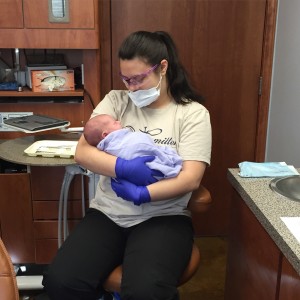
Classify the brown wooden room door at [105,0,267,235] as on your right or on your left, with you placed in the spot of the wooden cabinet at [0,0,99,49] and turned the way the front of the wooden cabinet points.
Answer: on your left

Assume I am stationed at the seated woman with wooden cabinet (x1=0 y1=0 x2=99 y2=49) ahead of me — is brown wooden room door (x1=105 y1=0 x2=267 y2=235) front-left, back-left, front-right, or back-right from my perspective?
front-right

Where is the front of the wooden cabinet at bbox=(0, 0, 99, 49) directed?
toward the camera

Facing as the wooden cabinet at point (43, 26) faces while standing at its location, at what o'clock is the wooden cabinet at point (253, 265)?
the wooden cabinet at point (253, 265) is roughly at 11 o'clock from the wooden cabinet at point (43, 26).

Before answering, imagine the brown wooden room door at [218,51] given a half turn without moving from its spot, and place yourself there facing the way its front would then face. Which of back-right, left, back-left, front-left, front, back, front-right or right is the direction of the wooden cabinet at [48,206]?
back-left

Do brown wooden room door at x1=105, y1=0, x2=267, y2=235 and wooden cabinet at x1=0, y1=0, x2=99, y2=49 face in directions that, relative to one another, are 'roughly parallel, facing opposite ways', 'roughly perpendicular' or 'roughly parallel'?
roughly parallel

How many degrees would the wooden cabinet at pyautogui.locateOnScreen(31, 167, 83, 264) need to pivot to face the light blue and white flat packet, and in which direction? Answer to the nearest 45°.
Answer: approximately 45° to its left

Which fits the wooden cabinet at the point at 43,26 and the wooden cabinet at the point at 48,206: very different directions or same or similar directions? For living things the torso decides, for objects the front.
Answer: same or similar directions

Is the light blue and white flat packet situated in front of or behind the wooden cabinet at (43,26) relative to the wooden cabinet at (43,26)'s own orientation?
in front

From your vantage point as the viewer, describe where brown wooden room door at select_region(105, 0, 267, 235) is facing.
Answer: facing the viewer

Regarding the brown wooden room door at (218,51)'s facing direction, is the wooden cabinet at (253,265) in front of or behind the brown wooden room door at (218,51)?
in front

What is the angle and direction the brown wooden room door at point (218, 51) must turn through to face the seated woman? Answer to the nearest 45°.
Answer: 0° — it already faces them

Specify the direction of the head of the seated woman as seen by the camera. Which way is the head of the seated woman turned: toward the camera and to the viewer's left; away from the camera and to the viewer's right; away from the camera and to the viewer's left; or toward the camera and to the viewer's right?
toward the camera and to the viewer's left

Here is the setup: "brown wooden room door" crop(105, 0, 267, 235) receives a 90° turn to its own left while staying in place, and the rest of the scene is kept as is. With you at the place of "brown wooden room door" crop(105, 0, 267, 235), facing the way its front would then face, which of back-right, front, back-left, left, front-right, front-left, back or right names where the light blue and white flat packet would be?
right

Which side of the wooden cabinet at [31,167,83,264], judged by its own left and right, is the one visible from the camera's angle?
front
